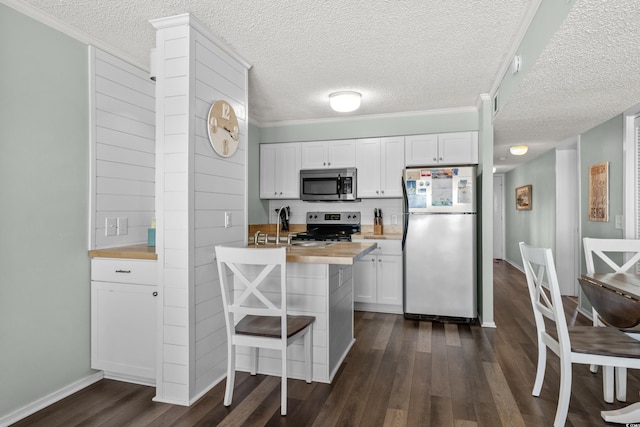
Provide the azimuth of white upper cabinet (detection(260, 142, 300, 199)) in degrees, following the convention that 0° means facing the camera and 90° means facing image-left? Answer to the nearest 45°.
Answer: approximately 0°

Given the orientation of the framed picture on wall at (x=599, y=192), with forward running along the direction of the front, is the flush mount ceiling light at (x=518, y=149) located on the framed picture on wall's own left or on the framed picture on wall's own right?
on the framed picture on wall's own right

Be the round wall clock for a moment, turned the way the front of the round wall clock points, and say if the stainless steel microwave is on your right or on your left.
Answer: on your left

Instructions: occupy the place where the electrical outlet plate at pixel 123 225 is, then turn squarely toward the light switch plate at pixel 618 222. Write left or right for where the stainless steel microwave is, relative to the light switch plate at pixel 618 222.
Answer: left

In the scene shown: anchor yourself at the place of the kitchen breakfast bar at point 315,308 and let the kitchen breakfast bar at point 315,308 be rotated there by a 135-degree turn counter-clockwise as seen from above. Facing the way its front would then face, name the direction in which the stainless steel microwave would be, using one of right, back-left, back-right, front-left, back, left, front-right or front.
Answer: front-left

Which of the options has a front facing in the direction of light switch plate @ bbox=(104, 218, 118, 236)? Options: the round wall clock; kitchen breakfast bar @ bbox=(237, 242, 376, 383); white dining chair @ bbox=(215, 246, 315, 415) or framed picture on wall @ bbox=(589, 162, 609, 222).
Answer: the framed picture on wall

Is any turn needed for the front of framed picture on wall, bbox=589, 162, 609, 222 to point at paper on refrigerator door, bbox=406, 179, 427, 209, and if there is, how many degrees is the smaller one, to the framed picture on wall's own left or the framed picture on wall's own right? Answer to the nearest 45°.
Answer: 0° — it already faces it

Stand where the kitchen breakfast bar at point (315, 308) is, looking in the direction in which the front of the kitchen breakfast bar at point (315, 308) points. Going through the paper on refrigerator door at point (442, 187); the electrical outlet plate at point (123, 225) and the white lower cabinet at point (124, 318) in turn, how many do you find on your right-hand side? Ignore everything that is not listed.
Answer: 2

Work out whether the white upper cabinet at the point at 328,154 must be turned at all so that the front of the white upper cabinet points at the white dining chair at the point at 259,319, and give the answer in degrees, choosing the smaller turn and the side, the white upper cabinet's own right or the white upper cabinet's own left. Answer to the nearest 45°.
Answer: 0° — it already faces it

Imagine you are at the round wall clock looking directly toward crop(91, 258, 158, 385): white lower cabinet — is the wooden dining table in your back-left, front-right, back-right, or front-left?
back-left
